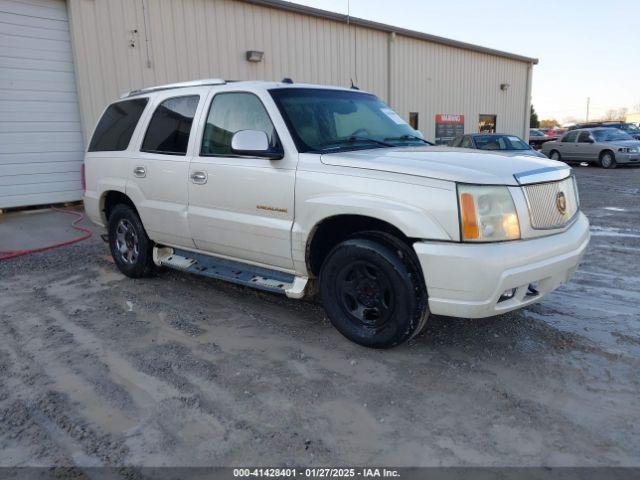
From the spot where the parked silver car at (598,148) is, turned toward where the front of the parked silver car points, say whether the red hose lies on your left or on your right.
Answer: on your right

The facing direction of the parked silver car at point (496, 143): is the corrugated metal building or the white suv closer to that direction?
the white suv

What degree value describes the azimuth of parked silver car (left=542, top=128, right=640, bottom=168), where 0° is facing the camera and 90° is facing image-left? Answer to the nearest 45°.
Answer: approximately 315°

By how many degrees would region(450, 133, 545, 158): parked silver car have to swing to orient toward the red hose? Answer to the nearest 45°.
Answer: approximately 90° to its right

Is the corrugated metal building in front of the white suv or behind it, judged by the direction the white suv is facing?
behind

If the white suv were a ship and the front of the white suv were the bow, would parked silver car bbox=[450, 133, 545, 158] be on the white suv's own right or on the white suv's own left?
on the white suv's own left

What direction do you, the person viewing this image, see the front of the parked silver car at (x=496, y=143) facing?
facing the viewer and to the right of the viewer

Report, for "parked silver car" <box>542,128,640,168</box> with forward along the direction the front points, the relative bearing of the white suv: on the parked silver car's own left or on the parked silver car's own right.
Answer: on the parked silver car's own right
